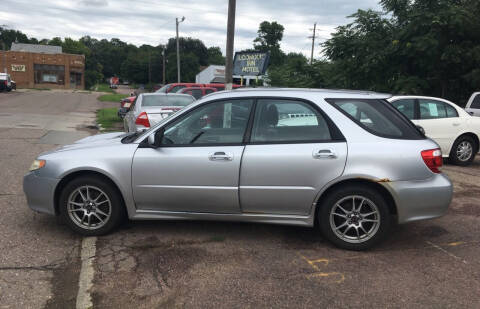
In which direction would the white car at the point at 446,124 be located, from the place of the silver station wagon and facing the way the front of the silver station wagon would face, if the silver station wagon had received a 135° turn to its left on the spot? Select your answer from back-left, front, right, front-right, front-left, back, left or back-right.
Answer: left

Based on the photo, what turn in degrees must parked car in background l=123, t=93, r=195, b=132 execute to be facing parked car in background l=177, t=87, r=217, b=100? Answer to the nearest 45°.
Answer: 0° — it already faces it

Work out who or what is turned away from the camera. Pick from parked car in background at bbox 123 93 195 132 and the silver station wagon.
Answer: the parked car in background

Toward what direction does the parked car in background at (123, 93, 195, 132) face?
away from the camera

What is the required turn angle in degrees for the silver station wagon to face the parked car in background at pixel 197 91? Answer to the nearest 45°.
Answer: approximately 90° to its right

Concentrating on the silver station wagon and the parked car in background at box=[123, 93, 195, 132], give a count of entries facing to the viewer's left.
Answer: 1

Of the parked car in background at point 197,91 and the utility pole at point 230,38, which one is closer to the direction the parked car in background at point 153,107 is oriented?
the parked car in background

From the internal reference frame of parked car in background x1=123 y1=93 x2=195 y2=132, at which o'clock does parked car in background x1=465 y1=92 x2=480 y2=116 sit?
parked car in background x1=465 y1=92 x2=480 y2=116 is roughly at 3 o'clock from parked car in background x1=123 y1=93 x2=195 y2=132.

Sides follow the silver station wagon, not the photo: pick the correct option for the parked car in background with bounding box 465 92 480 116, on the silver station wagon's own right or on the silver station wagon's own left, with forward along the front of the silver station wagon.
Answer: on the silver station wagon's own right

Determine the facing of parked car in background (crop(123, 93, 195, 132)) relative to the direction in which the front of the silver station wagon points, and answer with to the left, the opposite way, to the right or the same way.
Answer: to the right

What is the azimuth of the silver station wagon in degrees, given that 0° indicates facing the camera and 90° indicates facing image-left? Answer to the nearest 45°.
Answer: approximately 90°

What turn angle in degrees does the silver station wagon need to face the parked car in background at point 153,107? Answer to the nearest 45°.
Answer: approximately 90° to its right

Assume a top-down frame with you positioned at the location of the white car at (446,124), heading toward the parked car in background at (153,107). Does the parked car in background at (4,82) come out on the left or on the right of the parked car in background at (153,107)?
right

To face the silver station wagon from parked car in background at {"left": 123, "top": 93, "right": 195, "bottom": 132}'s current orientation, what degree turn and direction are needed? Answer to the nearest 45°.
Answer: approximately 180°
